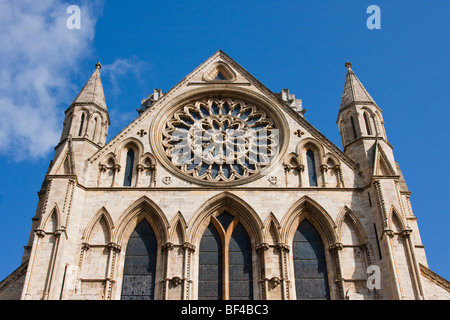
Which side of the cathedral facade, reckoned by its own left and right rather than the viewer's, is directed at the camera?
front
